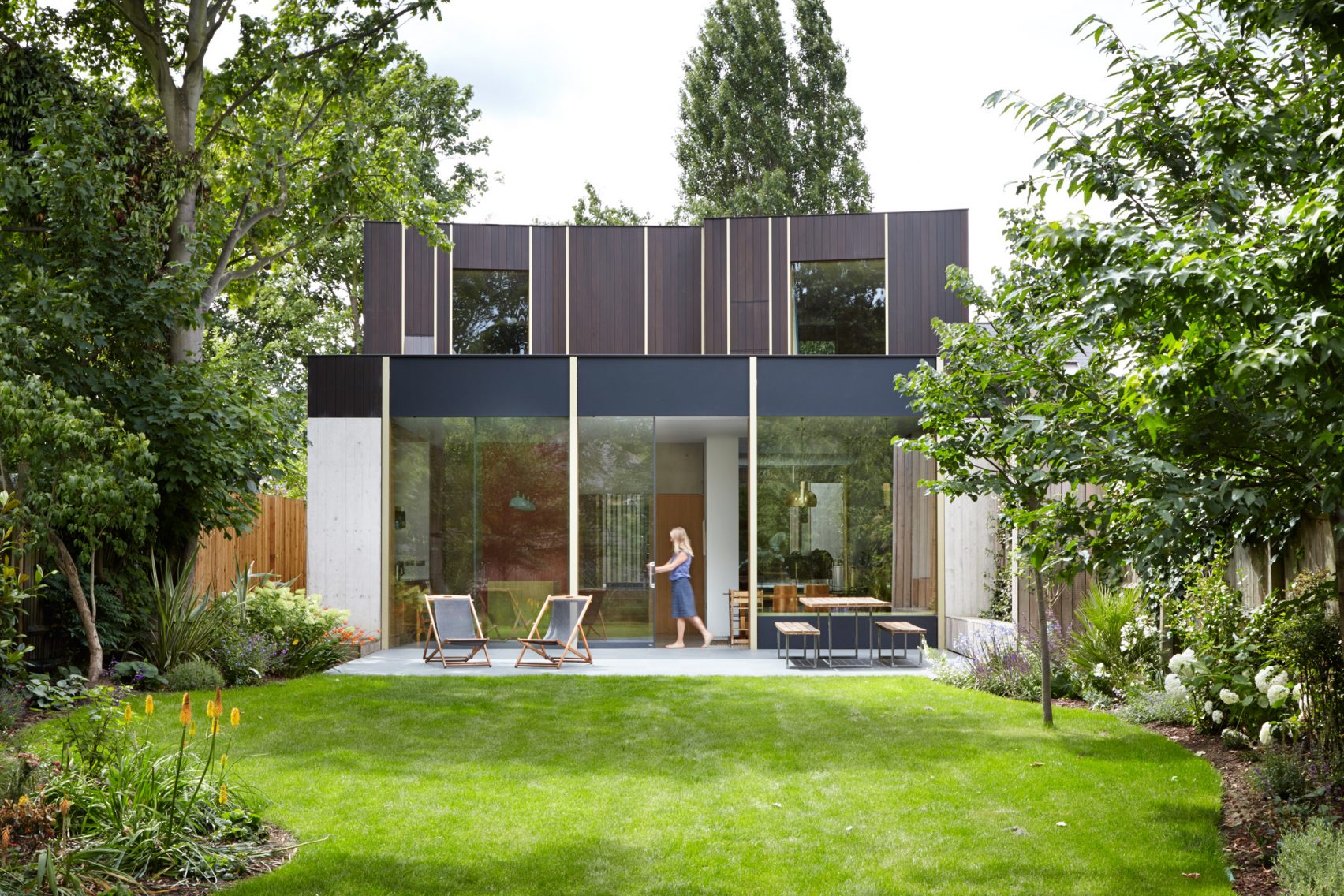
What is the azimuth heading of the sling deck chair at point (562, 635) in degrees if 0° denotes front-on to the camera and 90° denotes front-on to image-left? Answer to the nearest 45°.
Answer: approximately 45°

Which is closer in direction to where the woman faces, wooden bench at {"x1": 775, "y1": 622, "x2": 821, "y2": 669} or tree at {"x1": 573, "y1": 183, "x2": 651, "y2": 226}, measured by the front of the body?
the tree

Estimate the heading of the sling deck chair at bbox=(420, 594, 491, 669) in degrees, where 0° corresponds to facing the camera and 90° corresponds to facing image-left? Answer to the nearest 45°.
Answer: approximately 315°

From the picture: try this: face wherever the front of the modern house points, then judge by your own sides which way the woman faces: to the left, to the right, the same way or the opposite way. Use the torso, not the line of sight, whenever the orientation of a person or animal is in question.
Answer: to the right

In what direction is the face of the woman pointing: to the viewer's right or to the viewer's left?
to the viewer's left

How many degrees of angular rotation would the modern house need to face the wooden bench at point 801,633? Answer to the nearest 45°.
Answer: approximately 45° to its left

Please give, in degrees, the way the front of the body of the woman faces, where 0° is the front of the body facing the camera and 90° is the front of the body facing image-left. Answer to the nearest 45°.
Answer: approximately 90°

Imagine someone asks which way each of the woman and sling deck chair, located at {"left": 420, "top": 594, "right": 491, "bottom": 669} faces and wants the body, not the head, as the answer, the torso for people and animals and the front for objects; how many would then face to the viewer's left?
1
